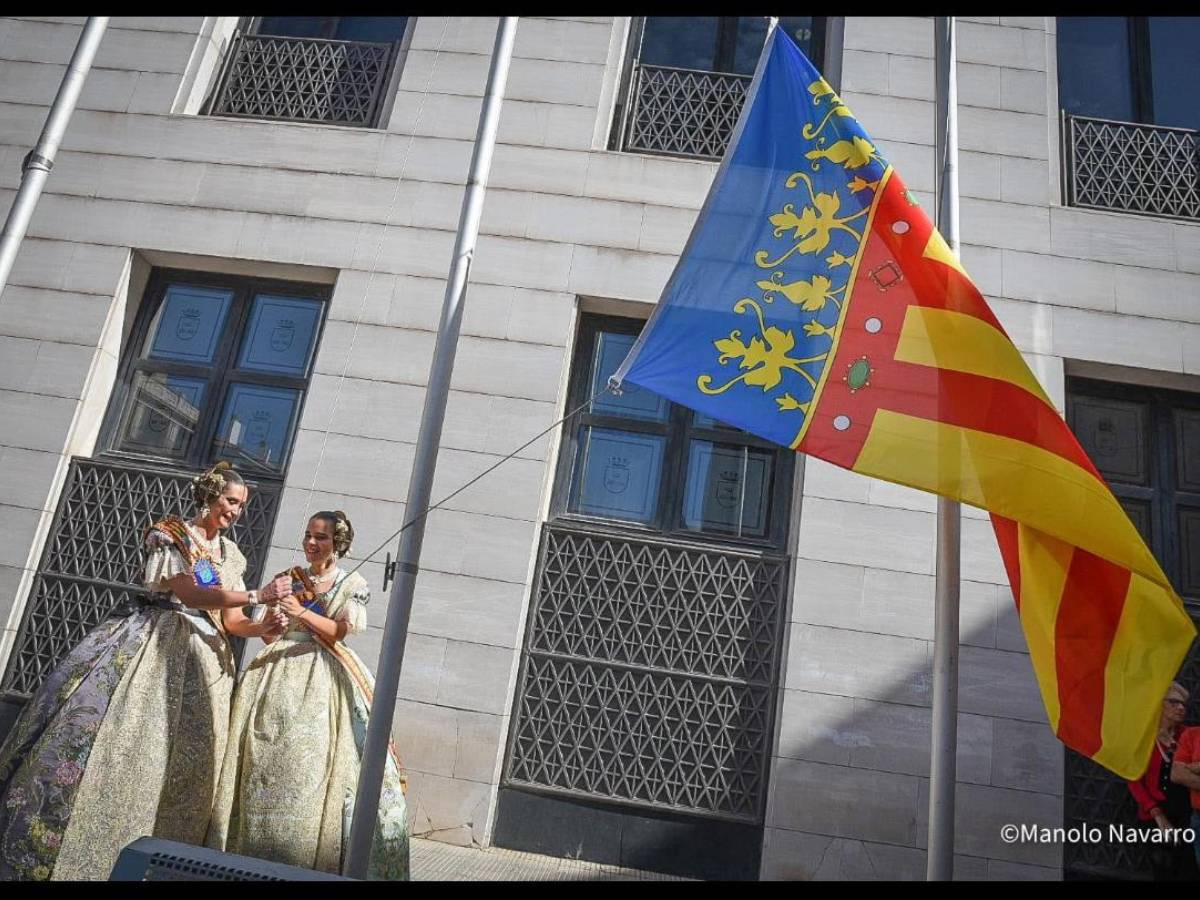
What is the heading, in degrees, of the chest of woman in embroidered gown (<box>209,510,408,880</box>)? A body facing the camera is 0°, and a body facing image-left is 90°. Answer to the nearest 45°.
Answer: approximately 45°

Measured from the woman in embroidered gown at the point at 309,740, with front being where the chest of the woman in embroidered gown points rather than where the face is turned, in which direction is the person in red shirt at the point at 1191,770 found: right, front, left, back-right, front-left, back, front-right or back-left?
back-left

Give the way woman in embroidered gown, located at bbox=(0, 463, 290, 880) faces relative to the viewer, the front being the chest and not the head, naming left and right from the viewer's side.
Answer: facing the viewer and to the right of the viewer

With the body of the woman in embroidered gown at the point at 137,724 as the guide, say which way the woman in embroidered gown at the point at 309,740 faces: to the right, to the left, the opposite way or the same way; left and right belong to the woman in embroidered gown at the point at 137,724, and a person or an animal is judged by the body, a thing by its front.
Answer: to the right

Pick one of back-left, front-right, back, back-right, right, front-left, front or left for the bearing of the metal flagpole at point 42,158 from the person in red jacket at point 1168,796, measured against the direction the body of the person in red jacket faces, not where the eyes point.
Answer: right

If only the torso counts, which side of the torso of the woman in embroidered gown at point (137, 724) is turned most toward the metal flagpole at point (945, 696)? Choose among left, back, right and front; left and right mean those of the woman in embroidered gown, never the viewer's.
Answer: front

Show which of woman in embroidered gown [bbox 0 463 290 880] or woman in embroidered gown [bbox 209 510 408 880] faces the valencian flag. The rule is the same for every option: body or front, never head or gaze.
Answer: woman in embroidered gown [bbox 0 463 290 880]

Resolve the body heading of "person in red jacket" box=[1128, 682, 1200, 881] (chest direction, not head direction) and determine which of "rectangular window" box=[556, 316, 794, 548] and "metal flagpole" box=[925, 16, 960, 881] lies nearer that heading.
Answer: the metal flagpole

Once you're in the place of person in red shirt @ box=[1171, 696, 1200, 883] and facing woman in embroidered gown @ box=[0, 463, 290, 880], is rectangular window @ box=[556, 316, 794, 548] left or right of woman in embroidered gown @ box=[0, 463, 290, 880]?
right

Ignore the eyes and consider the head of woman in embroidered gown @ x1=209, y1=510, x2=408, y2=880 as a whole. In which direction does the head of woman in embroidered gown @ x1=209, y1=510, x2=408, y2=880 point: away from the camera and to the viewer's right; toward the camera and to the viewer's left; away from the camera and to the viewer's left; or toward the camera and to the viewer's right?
toward the camera and to the viewer's left

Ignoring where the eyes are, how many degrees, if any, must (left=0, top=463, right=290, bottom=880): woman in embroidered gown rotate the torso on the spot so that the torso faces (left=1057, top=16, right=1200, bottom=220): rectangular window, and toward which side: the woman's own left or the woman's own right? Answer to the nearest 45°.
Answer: approximately 45° to the woman's own left
